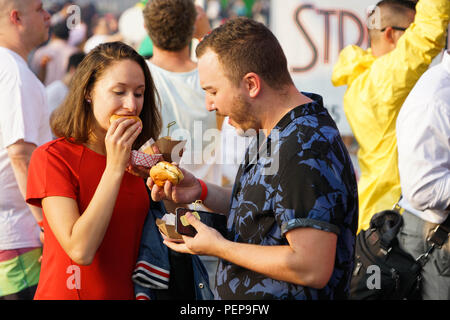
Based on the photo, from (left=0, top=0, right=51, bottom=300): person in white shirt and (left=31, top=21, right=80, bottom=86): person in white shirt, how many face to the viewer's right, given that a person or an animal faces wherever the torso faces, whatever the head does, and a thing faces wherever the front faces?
1

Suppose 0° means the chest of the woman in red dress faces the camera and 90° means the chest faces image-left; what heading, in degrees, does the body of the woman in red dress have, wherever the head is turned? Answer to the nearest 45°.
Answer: approximately 315°

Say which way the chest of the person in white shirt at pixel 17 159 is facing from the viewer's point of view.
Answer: to the viewer's right

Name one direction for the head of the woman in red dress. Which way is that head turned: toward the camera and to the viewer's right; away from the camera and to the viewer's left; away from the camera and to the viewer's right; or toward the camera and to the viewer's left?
toward the camera and to the viewer's right

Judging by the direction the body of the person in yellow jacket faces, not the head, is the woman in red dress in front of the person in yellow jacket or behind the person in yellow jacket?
behind

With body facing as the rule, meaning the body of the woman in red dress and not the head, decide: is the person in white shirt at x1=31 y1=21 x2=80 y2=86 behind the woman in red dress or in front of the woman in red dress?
behind
